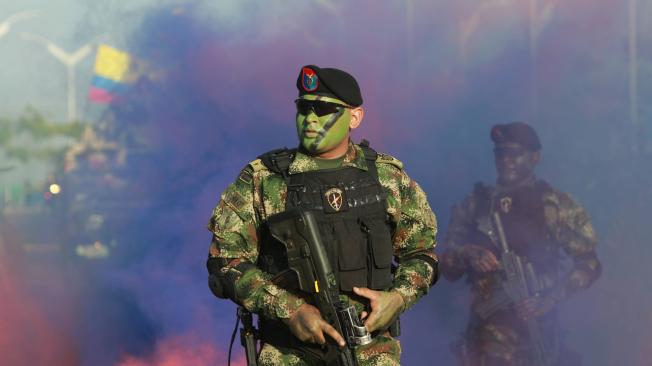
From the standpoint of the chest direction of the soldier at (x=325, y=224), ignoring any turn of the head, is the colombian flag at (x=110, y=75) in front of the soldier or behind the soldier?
behind

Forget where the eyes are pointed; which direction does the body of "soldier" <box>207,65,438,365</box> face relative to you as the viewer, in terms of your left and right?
facing the viewer

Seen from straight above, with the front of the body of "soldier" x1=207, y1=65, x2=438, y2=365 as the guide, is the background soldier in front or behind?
behind

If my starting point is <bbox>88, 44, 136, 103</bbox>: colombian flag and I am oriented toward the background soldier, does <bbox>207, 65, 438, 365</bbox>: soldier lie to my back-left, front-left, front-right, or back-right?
front-right

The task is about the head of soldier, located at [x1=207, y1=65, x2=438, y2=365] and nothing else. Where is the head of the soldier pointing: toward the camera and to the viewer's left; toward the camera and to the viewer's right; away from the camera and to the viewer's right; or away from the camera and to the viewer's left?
toward the camera and to the viewer's left

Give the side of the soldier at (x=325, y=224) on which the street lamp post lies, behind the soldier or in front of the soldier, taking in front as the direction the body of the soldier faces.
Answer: behind
